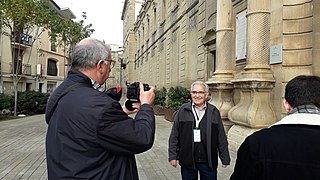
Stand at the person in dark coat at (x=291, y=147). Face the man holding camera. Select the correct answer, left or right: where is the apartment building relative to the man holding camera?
right

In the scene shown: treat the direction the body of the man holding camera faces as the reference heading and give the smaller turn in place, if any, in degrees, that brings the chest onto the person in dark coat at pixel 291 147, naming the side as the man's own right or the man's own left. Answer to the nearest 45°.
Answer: approximately 90° to the man's own right

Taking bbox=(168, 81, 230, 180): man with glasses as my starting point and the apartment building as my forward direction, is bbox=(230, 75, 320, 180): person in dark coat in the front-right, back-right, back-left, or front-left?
back-left

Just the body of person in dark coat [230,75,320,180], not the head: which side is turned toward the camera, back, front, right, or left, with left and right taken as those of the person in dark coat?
back

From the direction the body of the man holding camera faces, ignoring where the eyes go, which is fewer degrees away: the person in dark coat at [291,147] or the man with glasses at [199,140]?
the man with glasses

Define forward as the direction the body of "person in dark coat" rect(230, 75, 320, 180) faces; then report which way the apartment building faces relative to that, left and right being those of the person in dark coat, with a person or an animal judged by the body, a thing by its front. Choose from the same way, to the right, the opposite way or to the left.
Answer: to the right

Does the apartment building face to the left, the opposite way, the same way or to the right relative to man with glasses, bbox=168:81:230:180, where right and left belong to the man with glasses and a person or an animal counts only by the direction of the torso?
to the left

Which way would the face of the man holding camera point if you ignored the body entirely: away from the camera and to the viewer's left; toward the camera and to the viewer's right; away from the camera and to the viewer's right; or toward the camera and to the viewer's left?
away from the camera and to the viewer's right

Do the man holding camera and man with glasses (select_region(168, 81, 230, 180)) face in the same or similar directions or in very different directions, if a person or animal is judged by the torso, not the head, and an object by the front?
very different directions

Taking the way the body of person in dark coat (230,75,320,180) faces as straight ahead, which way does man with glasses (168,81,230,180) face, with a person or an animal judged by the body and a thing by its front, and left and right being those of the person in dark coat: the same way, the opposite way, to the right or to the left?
the opposite way

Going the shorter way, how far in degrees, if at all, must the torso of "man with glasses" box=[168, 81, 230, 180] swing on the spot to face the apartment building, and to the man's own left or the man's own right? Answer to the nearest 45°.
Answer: approximately 135° to the man's own right
